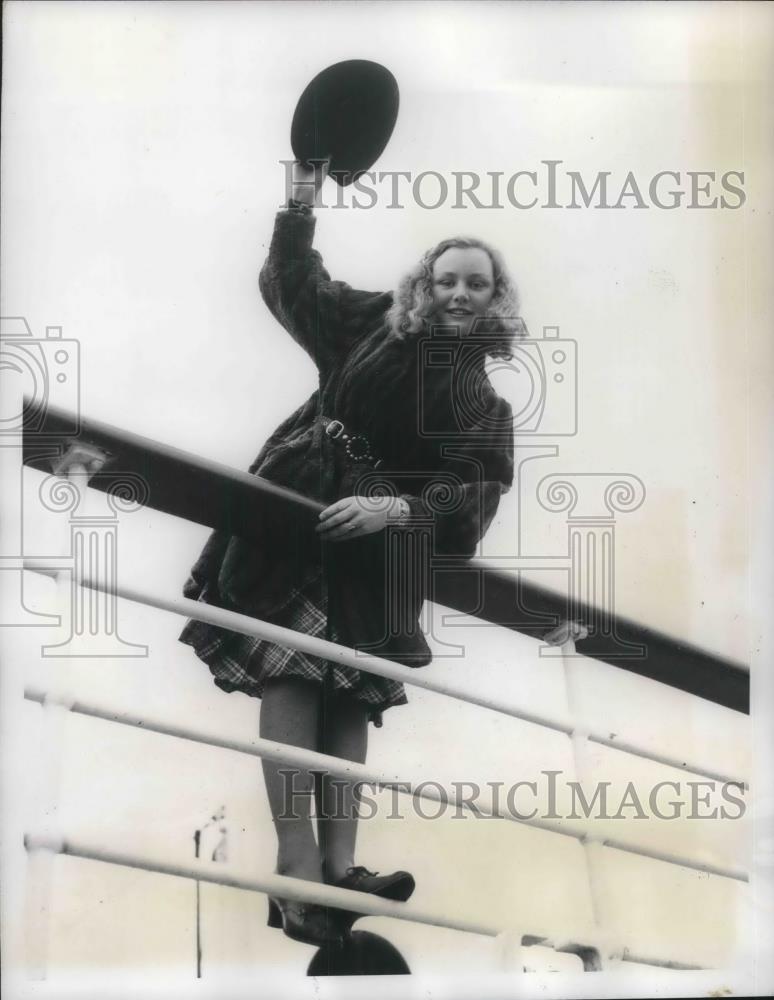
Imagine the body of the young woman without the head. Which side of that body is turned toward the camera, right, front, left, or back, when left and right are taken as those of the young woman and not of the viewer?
front
